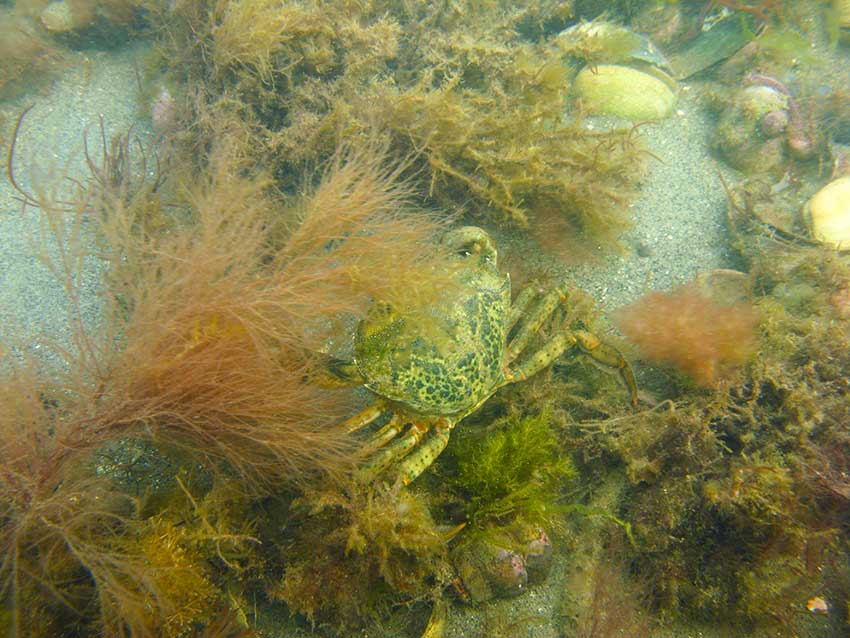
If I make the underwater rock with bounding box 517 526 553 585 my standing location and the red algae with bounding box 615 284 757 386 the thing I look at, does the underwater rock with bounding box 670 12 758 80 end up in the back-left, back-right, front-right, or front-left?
front-left

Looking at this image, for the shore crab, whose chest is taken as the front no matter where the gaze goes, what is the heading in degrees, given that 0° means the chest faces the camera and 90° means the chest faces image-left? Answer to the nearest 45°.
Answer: approximately 135°

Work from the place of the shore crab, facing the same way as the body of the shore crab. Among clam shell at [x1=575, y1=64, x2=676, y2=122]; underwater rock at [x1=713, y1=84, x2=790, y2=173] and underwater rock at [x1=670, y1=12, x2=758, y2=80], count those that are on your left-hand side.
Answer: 0

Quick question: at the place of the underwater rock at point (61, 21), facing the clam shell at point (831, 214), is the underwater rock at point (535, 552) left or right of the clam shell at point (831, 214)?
right

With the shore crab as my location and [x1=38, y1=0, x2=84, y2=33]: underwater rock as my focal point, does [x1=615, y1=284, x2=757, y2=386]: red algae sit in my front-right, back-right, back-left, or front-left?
back-right

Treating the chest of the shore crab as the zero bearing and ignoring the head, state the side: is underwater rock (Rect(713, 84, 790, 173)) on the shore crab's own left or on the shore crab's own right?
on the shore crab's own right

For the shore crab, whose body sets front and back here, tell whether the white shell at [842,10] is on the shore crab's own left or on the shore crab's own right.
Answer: on the shore crab's own right
